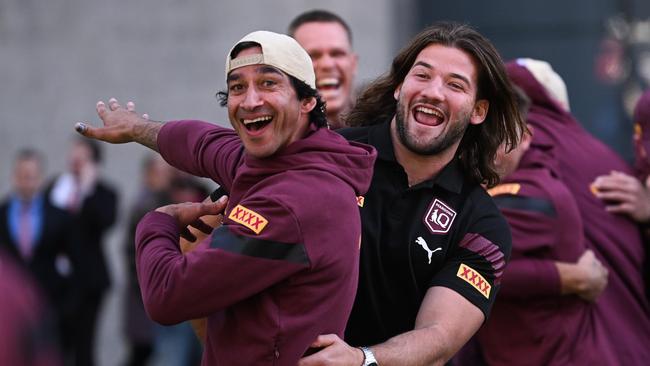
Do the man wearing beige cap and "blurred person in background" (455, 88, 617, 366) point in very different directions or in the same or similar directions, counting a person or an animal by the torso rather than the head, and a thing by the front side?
very different directions

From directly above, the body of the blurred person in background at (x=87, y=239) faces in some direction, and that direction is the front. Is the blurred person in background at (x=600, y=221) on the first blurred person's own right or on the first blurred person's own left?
on the first blurred person's own left

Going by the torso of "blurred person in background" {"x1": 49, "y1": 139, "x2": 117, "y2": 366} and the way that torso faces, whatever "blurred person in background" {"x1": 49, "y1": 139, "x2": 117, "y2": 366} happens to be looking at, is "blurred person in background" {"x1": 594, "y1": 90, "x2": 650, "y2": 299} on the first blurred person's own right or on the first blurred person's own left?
on the first blurred person's own left
